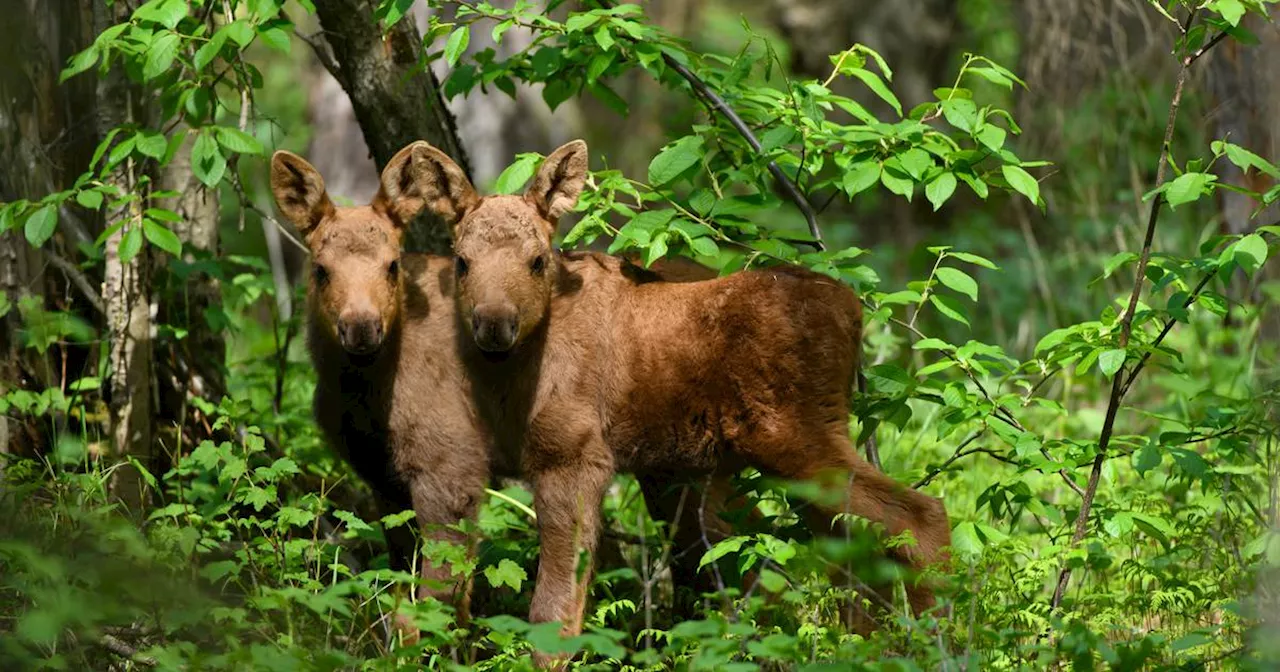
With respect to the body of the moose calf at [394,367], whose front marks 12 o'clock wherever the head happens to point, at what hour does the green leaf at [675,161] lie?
The green leaf is roughly at 8 o'clock from the moose calf.

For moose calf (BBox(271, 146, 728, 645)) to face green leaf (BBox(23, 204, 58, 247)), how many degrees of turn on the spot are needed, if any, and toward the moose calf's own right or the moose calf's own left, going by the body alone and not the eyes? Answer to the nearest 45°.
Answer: approximately 45° to the moose calf's own right

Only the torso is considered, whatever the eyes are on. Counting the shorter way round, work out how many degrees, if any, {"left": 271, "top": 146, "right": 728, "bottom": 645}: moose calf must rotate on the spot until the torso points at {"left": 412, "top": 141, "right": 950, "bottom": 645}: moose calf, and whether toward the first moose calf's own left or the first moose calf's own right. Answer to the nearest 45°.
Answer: approximately 135° to the first moose calf's own left

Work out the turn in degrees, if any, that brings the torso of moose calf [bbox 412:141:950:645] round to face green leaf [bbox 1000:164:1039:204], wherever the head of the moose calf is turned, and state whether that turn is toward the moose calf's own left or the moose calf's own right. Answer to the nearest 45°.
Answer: approximately 180°

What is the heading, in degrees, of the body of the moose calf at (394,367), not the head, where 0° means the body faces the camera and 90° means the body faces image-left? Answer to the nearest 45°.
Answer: approximately 45°

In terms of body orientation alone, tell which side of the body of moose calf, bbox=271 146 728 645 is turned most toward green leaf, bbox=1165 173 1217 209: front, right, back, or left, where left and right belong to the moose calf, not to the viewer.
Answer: left

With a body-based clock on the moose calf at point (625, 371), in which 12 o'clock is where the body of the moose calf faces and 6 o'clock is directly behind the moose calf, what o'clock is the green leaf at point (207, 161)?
The green leaf is roughly at 12 o'clock from the moose calf.

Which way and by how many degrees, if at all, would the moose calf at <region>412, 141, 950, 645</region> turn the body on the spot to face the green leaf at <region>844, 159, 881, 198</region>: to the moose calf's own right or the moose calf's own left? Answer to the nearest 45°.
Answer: approximately 180°

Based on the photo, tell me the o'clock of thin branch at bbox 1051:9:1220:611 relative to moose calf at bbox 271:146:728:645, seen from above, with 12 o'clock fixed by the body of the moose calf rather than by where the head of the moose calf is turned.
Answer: The thin branch is roughly at 8 o'clock from the moose calf.

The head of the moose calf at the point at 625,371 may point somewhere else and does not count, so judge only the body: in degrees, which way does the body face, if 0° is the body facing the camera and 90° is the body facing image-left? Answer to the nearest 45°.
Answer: approximately 90°
